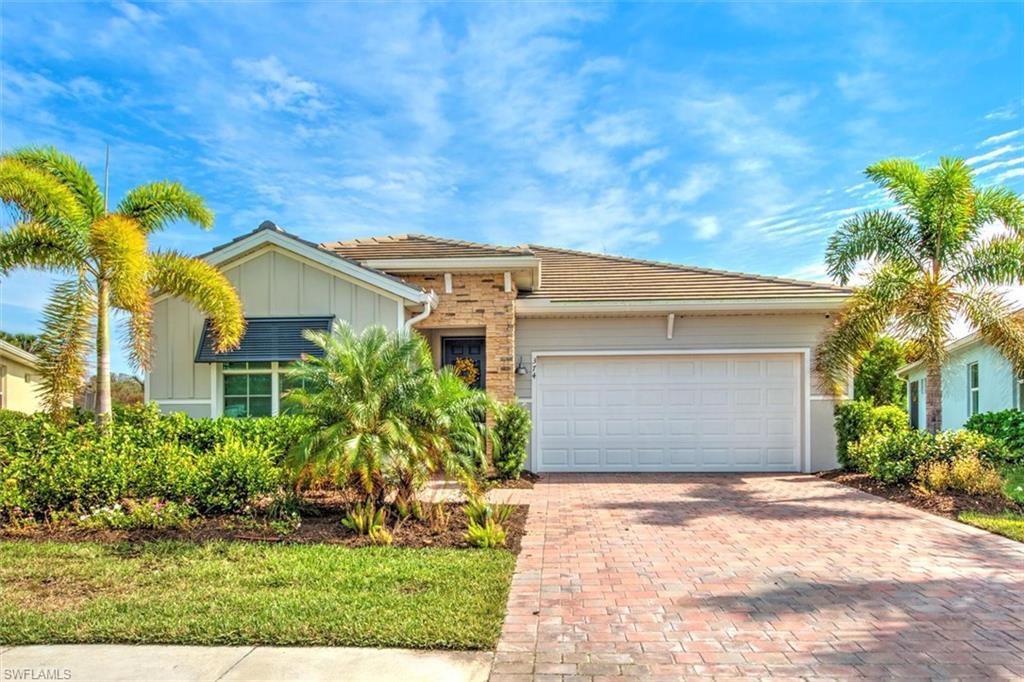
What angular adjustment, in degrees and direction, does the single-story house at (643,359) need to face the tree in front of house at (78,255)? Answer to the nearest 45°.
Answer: approximately 45° to its right

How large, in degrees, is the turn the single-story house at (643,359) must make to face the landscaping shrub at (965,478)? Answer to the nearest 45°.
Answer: approximately 45° to its left

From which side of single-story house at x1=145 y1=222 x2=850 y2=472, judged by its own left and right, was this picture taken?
front

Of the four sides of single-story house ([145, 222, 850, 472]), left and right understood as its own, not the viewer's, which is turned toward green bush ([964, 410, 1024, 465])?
left

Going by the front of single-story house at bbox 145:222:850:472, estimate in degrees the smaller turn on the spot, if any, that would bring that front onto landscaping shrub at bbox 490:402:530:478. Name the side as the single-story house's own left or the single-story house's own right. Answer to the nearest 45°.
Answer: approximately 45° to the single-story house's own right

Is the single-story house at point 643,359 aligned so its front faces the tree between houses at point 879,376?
no

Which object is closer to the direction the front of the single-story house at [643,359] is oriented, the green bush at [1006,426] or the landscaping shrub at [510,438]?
the landscaping shrub

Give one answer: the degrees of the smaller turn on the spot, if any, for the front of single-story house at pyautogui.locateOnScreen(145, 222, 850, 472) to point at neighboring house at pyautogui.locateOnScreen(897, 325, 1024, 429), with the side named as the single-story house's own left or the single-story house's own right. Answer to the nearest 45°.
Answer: approximately 135° to the single-story house's own left
